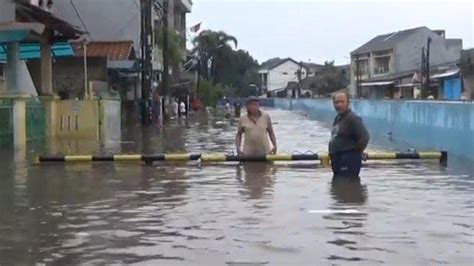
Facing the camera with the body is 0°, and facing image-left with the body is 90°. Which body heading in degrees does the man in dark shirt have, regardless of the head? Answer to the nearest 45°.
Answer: approximately 45°

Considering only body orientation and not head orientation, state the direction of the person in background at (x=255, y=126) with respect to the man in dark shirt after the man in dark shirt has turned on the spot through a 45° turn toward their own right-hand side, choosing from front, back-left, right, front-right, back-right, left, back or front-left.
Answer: front-right

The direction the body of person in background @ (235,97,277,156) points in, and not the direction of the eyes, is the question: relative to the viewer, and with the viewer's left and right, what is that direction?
facing the viewer

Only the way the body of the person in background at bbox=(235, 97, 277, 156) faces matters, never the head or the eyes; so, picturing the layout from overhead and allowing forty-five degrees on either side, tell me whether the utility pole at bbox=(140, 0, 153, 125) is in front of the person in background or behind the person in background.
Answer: behind

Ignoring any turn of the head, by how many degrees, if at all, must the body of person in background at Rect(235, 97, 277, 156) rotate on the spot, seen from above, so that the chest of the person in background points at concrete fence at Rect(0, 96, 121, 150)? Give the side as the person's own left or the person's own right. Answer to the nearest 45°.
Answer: approximately 135° to the person's own right

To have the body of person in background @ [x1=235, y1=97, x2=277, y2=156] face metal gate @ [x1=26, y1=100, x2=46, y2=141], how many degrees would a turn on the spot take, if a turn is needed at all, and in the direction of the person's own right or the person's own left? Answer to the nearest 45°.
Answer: approximately 135° to the person's own right

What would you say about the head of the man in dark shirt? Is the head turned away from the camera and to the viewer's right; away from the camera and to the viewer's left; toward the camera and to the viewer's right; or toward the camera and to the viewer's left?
toward the camera and to the viewer's left

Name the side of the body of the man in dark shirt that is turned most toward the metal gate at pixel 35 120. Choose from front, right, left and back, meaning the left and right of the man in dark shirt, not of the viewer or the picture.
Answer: right
